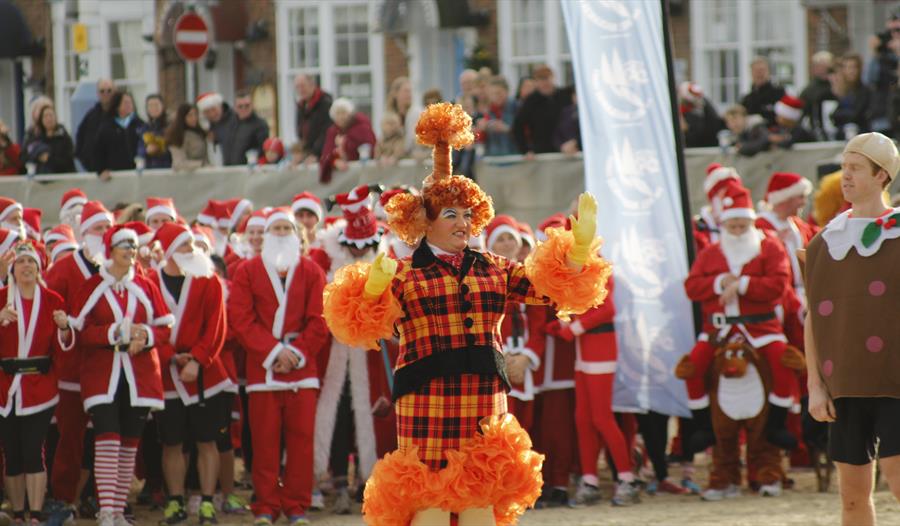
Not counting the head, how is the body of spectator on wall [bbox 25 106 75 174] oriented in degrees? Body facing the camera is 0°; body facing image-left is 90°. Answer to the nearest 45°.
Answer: approximately 0°

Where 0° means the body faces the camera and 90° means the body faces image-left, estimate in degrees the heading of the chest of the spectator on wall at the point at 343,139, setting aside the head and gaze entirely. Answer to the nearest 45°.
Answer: approximately 45°

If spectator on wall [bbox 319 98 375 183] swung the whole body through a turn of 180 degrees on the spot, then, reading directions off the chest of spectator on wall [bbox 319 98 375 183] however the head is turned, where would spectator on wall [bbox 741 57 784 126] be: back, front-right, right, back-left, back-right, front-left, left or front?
front-right

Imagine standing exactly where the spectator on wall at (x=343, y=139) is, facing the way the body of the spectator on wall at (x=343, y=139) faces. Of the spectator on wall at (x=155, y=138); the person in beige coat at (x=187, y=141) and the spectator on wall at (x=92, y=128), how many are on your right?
3

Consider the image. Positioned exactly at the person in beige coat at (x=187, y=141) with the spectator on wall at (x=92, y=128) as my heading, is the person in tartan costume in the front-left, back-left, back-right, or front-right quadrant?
back-left

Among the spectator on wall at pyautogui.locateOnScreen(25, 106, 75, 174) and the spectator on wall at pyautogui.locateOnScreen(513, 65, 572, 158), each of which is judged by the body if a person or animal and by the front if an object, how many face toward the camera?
2

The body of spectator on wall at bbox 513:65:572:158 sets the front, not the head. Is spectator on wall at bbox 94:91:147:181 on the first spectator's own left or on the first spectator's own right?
on the first spectator's own right

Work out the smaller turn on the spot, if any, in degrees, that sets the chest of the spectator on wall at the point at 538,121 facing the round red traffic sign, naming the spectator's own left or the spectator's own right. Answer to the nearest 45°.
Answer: approximately 135° to the spectator's own right

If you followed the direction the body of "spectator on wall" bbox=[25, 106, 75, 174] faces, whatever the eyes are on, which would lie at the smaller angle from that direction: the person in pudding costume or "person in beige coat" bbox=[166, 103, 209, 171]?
the person in pudding costume

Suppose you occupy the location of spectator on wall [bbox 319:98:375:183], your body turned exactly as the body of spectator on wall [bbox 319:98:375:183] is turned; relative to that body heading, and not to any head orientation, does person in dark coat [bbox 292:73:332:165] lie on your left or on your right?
on your right
